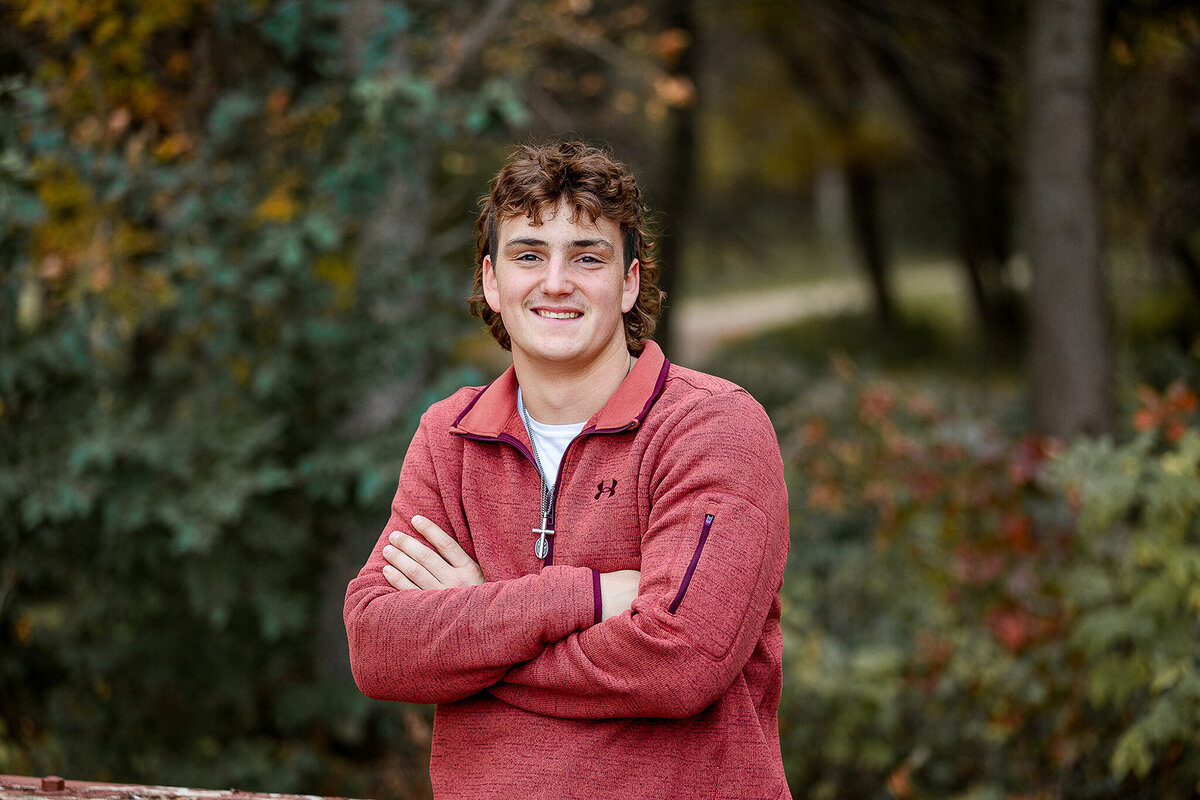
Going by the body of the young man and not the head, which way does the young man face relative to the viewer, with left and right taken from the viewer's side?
facing the viewer and to the left of the viewer

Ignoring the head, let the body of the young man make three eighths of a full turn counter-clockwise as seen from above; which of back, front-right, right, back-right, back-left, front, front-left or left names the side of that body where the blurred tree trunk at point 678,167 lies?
left

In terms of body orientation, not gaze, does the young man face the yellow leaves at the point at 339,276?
no

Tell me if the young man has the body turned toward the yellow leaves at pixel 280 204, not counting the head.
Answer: no

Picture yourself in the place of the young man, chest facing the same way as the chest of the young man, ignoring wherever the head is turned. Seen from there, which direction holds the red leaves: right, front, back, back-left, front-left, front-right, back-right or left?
back

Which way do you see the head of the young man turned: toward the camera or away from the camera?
toward the camera

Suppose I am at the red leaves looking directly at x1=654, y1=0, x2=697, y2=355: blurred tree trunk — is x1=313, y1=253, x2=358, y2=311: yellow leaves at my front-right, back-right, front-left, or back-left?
front-left

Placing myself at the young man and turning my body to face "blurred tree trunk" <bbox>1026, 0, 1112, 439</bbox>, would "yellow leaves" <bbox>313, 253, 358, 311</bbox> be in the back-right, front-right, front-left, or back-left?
front-left
